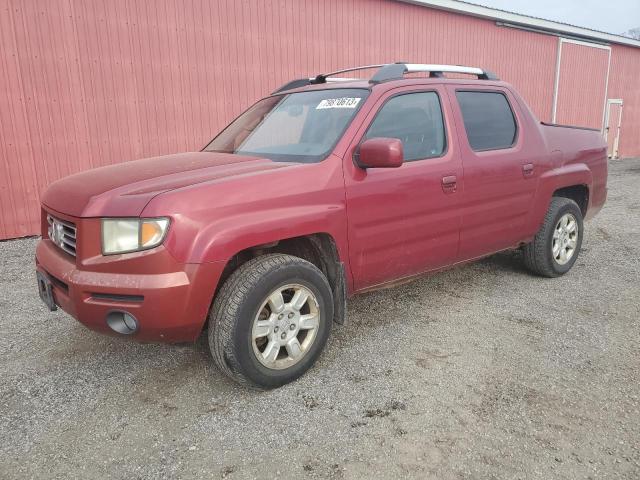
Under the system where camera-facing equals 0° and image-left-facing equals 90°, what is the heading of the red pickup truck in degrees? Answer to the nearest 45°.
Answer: approximately 45°
